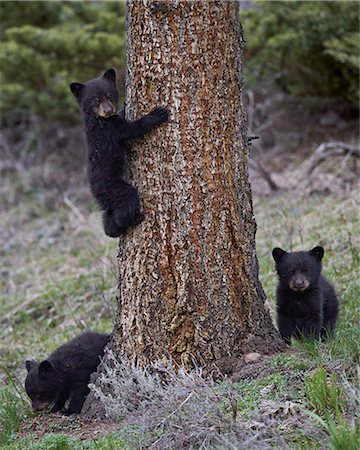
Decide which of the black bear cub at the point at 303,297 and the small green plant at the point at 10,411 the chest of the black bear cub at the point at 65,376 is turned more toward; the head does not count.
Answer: the small green plant

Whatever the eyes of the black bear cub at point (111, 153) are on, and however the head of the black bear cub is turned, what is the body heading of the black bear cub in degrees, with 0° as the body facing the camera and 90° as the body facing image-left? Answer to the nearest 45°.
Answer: approximately 270°

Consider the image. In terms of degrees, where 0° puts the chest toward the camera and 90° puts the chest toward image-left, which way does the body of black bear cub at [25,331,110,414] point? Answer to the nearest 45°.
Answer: approximately 45°

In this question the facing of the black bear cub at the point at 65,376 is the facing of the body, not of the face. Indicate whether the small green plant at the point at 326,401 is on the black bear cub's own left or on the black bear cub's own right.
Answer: on the black bear cub's own left

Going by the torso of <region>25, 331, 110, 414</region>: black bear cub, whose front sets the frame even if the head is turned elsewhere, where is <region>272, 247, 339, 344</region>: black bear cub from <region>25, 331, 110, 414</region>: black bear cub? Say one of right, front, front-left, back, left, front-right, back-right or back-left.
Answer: back-left

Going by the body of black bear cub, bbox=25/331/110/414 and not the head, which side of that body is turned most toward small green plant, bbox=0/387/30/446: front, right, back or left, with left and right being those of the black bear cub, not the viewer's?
front
